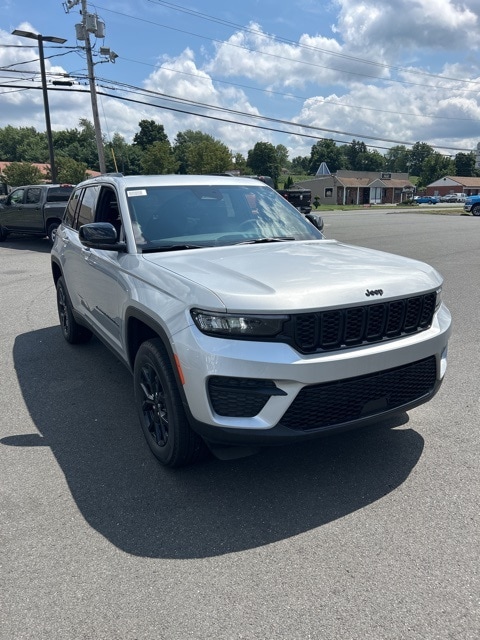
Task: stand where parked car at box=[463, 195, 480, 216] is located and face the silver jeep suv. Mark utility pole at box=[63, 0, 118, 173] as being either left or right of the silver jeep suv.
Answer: right

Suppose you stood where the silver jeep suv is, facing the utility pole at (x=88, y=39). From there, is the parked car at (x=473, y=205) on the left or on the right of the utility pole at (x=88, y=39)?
right

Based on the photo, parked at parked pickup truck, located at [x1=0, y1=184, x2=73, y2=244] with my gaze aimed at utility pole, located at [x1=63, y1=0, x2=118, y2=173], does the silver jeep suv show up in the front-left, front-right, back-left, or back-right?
back-right

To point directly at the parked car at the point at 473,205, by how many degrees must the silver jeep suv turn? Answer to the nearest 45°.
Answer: approximately 90° to its left

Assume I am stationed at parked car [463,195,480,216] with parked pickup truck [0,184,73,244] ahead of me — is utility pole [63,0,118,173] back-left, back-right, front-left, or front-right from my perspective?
front-right

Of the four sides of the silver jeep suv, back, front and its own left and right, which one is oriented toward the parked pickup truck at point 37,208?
back

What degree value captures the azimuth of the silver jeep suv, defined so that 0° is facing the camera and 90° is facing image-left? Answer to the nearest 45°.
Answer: approximately 315°

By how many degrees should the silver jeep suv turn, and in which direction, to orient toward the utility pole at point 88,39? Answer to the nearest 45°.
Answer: approximately 135° to its left
